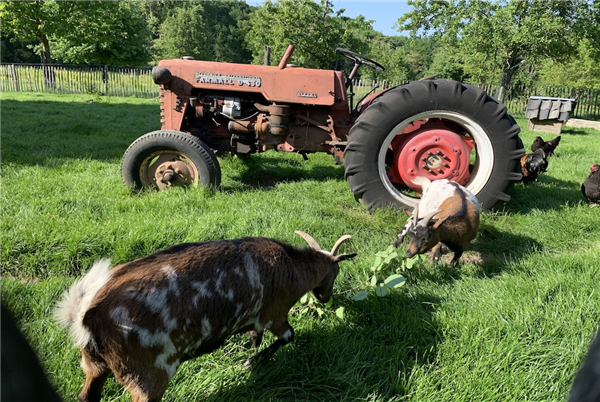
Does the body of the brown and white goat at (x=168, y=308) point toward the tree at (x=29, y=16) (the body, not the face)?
no

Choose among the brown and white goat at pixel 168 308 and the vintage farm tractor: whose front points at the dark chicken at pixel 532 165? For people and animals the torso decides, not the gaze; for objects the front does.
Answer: the brown and white goat

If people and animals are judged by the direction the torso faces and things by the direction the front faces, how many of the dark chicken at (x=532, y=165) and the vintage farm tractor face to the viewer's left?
2

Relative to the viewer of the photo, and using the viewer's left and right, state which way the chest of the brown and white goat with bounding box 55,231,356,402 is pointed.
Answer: facing away from the viewer and to the right of the viewer

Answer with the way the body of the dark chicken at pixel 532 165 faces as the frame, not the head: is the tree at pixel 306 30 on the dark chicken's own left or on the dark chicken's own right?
on the dark chicken's own right

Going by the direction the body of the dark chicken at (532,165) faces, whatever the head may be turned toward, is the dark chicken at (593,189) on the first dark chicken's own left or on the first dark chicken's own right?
on the first dark chicken's own left

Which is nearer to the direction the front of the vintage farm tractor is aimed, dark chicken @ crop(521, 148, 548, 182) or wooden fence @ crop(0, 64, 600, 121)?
the wooden fence

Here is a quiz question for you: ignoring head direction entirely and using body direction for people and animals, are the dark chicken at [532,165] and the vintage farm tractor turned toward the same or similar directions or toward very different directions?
same or similar directions

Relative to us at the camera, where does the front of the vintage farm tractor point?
facing to the left of the viewer
